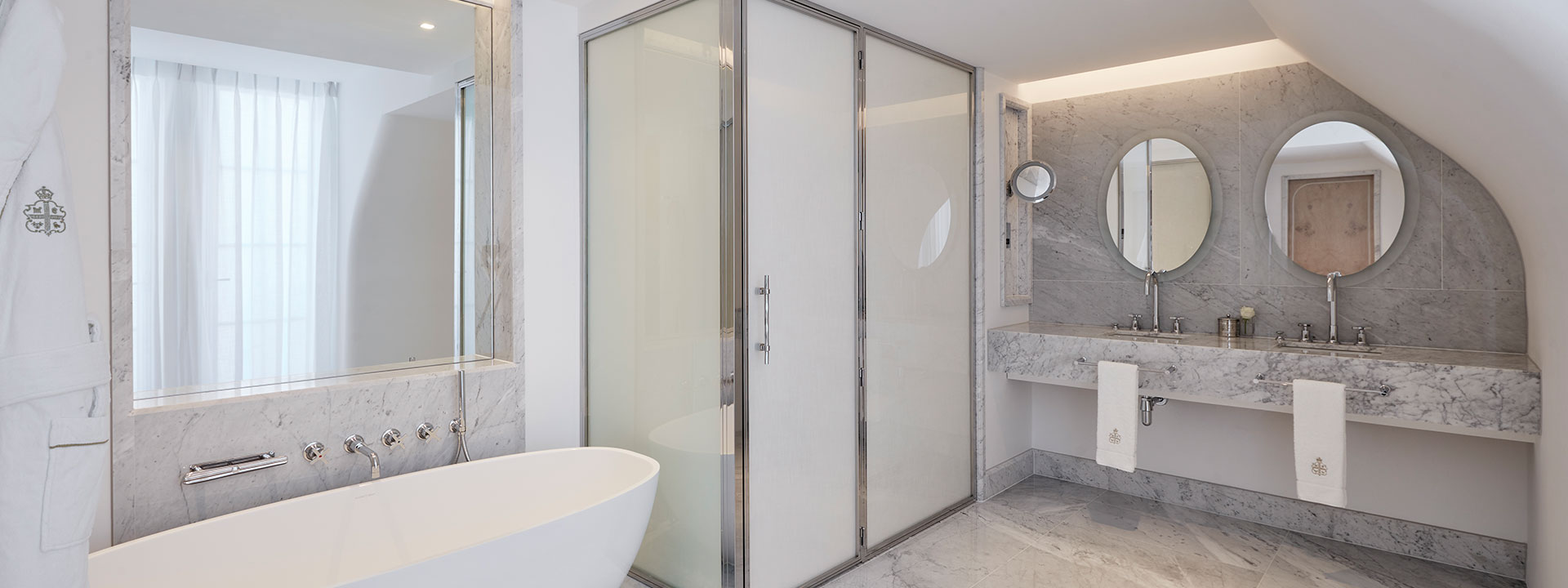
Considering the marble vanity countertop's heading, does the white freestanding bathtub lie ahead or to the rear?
ahead

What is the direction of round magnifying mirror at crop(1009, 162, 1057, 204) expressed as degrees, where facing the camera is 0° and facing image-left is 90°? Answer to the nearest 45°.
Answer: approximately 0°

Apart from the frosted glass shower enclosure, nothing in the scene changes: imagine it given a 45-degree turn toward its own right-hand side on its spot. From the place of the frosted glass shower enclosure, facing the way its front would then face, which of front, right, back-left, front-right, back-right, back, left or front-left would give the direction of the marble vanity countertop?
left

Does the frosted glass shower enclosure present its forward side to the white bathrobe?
no

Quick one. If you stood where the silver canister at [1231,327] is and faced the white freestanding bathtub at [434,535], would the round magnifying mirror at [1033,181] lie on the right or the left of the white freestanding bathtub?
right

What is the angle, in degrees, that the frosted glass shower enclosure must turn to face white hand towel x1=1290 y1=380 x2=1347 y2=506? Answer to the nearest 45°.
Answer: approximately 45° to its left

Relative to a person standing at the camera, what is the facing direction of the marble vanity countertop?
facing the viewer and to the left of the viewer

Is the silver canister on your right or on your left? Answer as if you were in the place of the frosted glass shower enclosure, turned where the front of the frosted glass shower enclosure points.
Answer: on your left

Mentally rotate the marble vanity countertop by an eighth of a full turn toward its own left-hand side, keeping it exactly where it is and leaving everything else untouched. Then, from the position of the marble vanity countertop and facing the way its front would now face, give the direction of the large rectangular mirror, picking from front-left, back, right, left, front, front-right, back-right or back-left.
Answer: front-right

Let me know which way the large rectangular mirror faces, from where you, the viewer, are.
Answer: facing the viewer and to the right of the viewer

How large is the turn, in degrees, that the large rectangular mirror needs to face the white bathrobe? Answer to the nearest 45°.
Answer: approximately 45° to its right

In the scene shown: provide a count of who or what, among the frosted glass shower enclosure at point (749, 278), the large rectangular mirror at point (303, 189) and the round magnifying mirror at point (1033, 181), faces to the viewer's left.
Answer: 0

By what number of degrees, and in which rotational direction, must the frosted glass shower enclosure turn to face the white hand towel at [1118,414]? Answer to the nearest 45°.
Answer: approximately 45° to its left

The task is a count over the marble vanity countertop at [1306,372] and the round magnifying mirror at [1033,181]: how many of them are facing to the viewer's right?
0
